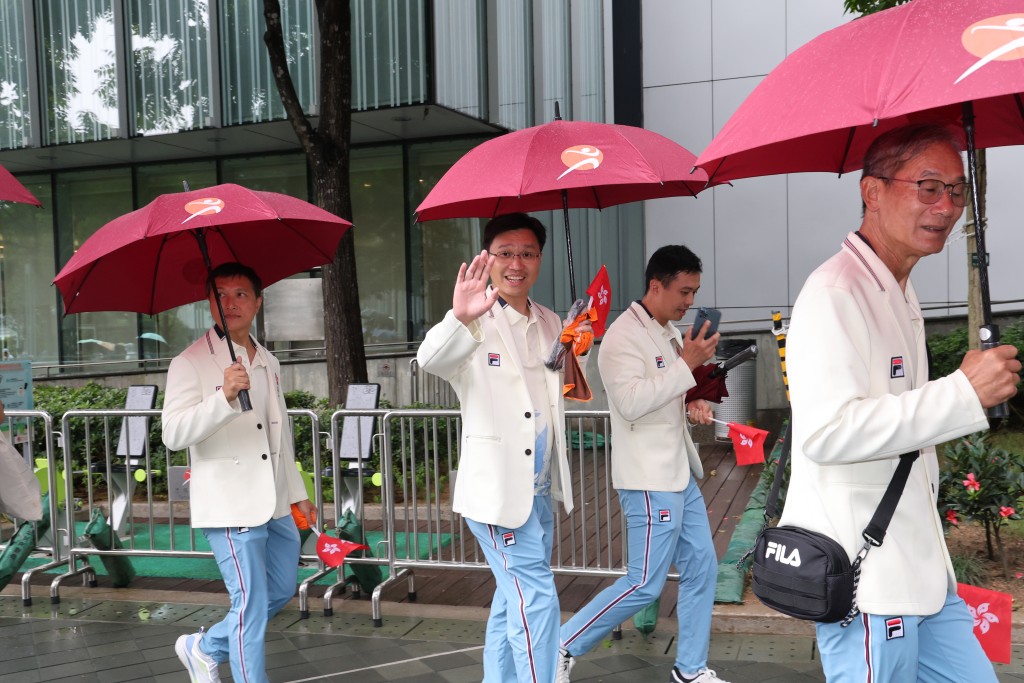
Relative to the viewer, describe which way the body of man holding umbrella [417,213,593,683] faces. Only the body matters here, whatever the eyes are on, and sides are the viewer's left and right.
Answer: facing the viewer and to the right of the viewer

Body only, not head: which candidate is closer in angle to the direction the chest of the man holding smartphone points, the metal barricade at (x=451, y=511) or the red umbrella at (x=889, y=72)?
the red umbrella

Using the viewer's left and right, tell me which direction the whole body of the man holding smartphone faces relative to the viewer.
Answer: facing to the right of the viewer

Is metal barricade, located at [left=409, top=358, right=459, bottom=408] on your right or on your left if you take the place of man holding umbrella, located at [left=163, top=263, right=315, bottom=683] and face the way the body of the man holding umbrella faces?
on your left

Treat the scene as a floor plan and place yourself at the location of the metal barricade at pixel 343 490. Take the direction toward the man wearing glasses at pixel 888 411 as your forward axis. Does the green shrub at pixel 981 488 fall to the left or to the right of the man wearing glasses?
left

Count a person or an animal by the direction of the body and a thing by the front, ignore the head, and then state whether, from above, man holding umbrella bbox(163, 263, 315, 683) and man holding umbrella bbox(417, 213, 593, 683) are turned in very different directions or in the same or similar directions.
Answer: same or similar directions

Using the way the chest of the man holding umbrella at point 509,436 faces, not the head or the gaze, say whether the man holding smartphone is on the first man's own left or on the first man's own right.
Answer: on the first man's own left

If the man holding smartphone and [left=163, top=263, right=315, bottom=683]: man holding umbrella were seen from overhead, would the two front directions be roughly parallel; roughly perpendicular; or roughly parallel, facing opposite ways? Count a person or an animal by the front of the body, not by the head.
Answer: roughly parallel

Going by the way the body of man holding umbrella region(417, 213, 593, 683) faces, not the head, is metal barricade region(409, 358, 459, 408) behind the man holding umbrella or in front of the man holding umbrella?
behind

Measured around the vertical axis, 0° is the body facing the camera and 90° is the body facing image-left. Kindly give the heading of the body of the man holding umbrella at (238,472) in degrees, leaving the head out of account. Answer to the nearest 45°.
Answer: approximately 315°

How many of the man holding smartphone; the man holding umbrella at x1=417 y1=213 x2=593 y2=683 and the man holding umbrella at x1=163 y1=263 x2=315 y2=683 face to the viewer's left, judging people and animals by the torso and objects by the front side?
0

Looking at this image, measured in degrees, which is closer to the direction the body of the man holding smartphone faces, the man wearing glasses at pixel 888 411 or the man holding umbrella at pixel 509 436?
the man wearing glasses
